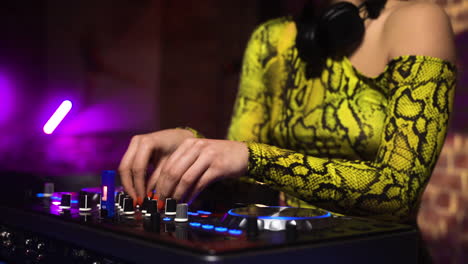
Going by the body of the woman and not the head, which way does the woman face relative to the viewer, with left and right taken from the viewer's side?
facing the viewer and to the left of the viewer

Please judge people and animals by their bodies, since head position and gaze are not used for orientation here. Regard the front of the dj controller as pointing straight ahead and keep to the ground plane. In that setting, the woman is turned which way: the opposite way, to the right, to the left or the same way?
the opposite way

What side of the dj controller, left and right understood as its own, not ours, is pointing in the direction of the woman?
front

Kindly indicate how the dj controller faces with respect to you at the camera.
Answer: facing away from the viewer and to the right of the viewer

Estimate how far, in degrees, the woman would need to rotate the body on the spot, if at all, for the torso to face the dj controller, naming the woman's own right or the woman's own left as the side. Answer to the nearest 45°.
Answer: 0° — they already face it
